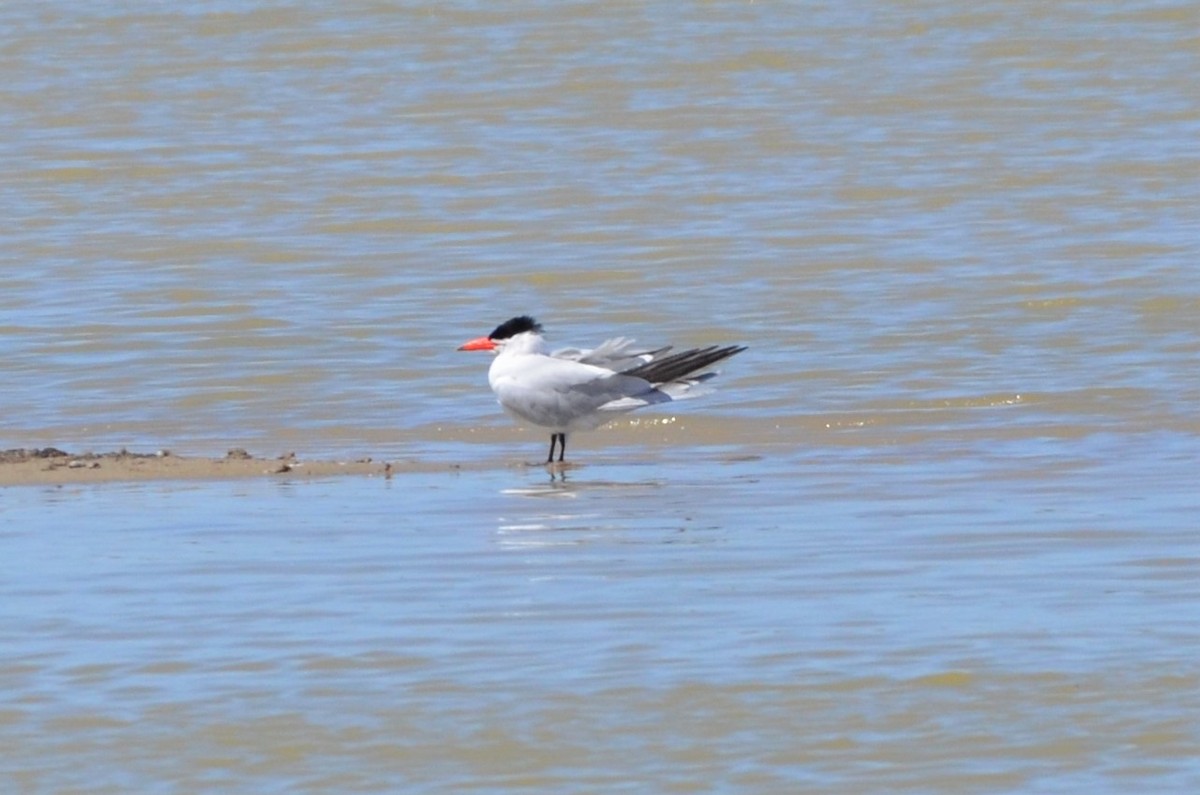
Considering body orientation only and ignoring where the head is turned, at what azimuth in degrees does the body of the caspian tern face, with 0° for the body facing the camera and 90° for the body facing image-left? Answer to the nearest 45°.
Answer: approximately 90°
